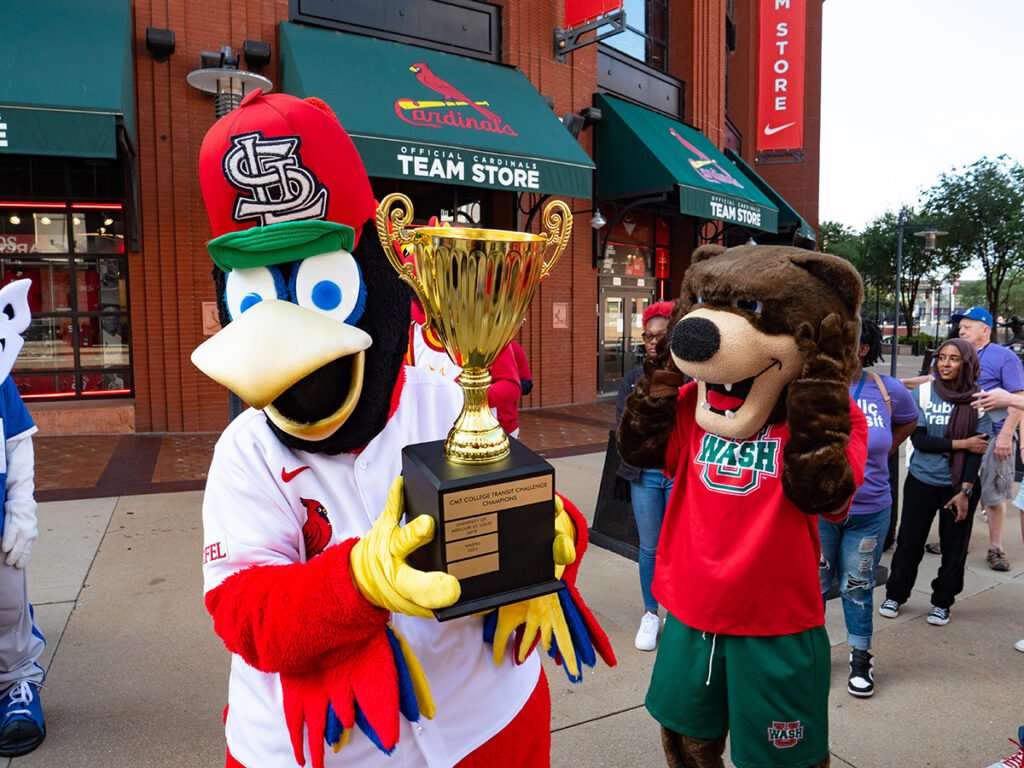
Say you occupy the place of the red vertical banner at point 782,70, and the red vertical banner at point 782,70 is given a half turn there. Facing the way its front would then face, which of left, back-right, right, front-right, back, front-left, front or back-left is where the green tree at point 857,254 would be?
front

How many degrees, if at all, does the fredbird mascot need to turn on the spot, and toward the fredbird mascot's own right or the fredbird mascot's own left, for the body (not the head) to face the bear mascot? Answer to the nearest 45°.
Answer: approximately 135° to the fredbird mascot's own left

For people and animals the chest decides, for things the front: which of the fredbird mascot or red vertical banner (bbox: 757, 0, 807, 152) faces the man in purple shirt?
the red vertical banner

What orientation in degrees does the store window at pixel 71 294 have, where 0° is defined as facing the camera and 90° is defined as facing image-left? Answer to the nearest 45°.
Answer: approximately 0°

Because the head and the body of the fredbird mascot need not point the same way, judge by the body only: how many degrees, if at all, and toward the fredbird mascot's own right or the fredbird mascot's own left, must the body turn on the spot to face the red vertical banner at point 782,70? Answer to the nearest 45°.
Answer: approximately 135° to the fredbird mascot's own left
